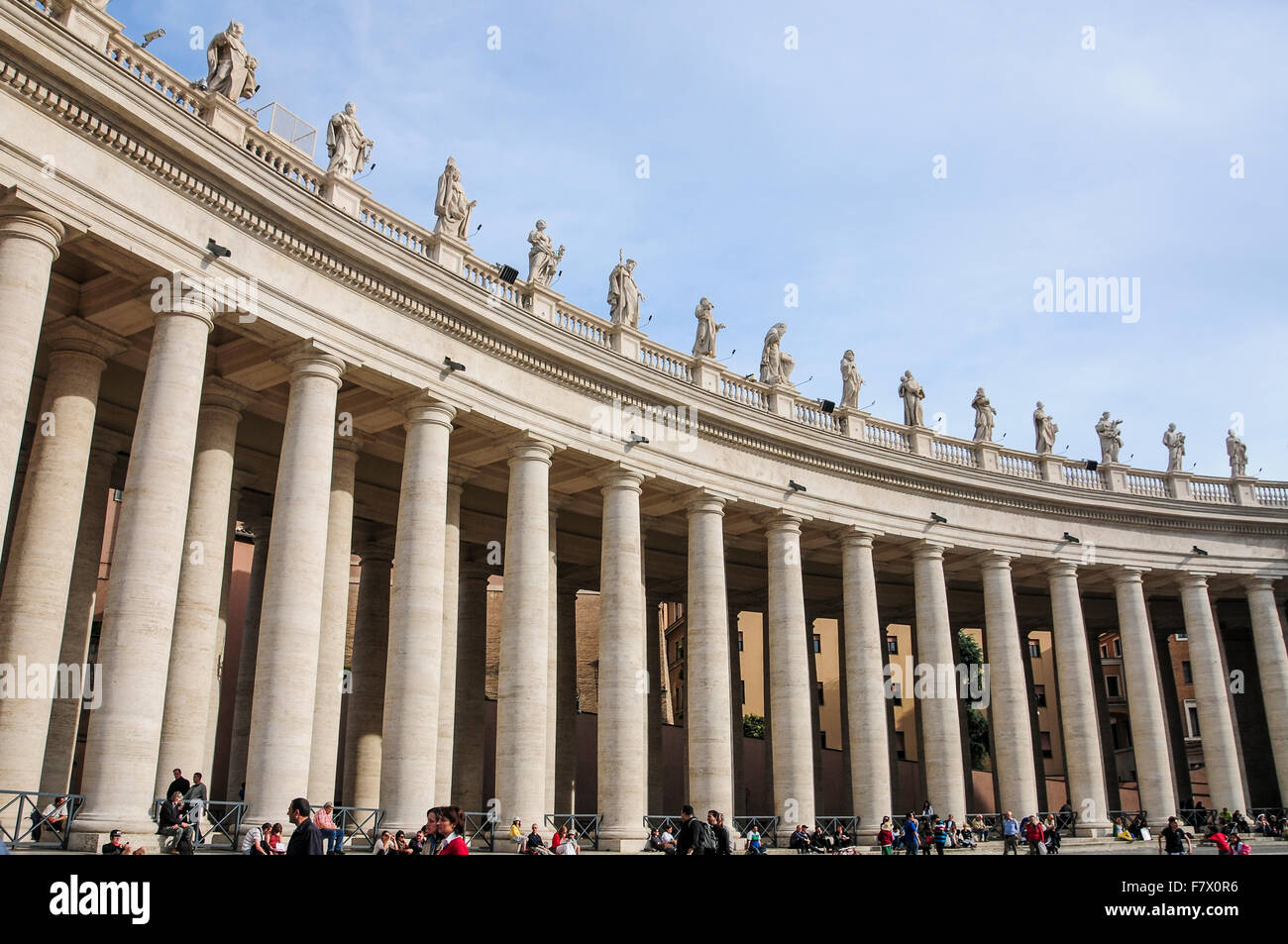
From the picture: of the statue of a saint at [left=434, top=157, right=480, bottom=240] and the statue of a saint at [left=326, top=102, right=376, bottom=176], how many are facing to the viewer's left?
0

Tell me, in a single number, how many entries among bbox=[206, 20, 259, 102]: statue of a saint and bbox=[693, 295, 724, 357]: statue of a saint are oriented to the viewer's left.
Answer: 0

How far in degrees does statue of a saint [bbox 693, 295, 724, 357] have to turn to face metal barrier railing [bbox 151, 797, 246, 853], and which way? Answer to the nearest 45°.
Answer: approximately 90° to its right

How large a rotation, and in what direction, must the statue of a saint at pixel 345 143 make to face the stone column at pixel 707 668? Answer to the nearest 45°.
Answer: approximately 90° to its left

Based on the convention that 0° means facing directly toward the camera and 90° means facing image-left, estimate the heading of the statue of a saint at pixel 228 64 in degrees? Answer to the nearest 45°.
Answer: approximately 315°

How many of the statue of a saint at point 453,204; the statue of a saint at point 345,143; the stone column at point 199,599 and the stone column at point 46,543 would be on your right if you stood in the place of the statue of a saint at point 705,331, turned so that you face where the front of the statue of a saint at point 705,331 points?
4

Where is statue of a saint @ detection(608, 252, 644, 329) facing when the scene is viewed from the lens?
facing the viewer and to the right of the viewer
